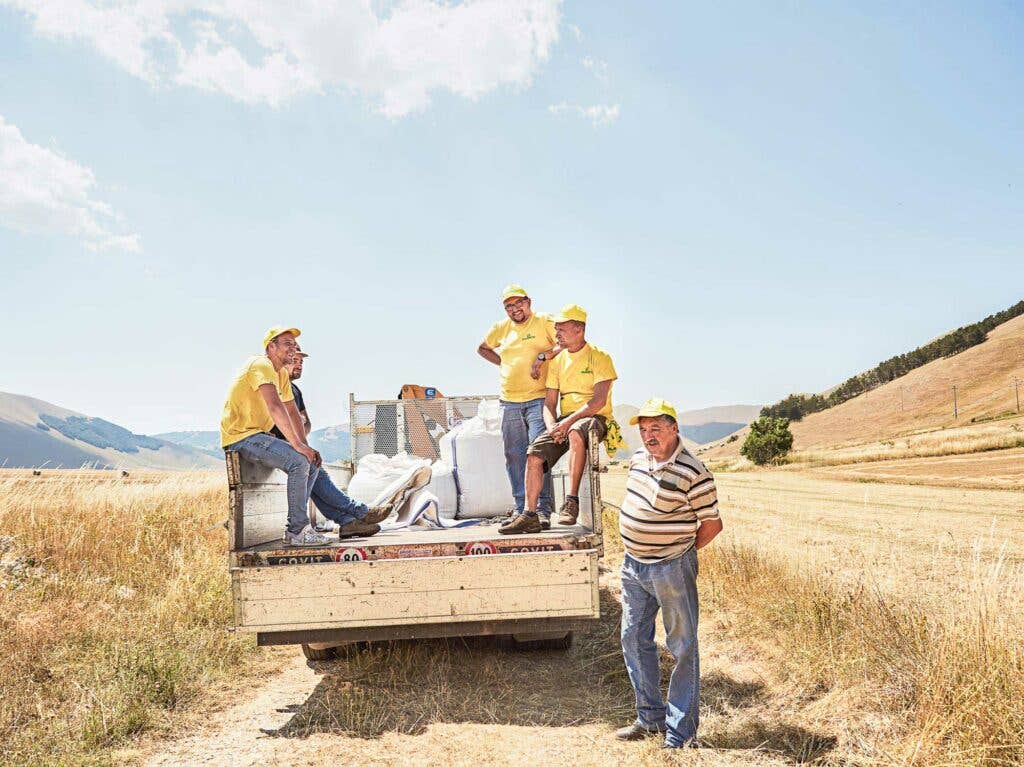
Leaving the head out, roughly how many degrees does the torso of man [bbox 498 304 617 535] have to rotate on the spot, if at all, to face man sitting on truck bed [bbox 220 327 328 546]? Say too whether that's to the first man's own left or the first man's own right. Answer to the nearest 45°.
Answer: approximately 45° to the first man's own right

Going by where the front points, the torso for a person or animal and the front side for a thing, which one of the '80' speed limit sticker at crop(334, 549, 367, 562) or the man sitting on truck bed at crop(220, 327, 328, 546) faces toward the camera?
the '80' speed limit sticker

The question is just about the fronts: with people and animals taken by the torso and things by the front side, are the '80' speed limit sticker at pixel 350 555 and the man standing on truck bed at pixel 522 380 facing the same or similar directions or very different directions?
same or similar directions

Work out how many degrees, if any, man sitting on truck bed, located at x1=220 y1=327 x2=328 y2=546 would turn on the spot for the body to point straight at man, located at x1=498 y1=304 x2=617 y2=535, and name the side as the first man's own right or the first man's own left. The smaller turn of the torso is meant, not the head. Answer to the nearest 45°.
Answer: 0° — they already face them

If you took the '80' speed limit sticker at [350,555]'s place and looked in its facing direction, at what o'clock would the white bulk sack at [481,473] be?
The white bulk sack is roughly at 7 o'clock from the '80' speed limit sticker.

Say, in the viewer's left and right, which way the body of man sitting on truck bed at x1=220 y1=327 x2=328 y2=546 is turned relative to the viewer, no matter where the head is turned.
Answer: facing to the right of the viewer

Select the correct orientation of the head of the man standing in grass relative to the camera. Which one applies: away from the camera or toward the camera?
toward the camera

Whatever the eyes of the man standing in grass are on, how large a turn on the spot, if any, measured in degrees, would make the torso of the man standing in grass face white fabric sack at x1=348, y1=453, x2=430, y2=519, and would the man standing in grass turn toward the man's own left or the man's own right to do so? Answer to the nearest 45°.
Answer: approximately 90° to the man's own right

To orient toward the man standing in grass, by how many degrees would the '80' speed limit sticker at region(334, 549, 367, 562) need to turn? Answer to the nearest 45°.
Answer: approximately 45° to its left

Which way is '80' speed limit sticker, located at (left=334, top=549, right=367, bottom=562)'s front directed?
toward the camera

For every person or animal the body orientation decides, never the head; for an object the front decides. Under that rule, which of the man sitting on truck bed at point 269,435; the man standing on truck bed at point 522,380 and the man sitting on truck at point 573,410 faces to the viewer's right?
the man sitting on truck bed

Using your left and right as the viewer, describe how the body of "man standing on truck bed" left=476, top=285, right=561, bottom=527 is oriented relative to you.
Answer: facing the viewer

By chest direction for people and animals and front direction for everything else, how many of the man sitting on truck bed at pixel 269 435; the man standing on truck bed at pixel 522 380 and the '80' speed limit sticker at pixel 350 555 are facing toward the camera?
2

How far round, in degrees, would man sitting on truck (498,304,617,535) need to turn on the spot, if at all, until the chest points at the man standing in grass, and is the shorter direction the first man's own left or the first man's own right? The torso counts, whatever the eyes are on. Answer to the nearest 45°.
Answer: approximately 45° to the first man's own left

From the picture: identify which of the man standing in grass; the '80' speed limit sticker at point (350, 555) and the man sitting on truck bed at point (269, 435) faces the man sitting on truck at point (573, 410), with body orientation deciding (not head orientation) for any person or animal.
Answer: the man sitting on truck bed

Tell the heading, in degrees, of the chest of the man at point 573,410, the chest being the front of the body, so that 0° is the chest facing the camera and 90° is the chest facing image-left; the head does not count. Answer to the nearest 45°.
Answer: approximately 45°

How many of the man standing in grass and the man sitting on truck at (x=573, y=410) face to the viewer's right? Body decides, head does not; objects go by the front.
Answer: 0
